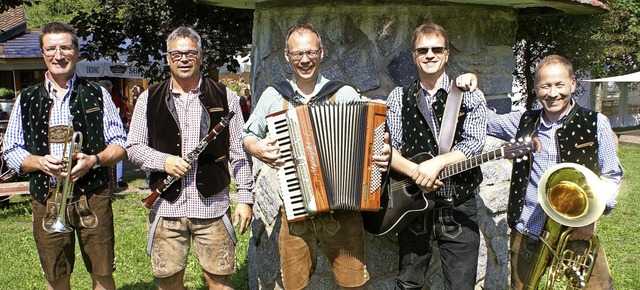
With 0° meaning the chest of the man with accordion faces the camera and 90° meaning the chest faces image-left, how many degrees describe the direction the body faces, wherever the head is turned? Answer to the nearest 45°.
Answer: approximately 0°

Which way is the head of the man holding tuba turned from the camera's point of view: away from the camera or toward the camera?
toward the camera

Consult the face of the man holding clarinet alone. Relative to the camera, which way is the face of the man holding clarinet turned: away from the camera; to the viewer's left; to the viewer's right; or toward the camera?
toward the camera

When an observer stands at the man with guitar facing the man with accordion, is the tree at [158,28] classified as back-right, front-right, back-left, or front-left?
front-right

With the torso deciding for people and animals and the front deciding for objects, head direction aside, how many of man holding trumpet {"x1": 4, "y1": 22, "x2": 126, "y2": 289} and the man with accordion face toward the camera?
2

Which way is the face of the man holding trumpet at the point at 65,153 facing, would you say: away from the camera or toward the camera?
toward the camera

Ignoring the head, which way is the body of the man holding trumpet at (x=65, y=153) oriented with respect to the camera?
toward the camera

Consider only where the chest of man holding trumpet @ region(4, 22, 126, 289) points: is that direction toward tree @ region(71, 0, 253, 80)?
no

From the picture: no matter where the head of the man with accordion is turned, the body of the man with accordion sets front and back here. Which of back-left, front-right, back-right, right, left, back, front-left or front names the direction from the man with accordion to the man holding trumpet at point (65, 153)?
right

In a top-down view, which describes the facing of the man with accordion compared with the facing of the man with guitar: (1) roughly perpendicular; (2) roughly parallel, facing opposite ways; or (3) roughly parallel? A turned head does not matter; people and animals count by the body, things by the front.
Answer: roughly parallel

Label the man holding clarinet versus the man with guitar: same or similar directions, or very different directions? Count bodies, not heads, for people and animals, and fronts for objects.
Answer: same or similar directions

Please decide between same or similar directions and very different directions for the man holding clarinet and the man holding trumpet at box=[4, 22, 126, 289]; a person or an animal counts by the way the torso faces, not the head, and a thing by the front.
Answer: same or similar directions

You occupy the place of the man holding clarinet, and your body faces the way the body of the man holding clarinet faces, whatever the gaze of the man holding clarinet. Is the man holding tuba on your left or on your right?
on your left

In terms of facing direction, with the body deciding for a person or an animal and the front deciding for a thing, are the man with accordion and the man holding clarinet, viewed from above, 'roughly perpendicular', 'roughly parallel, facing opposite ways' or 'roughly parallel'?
roughly parallel

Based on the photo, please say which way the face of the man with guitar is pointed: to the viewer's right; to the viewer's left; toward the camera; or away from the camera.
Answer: toward the camera

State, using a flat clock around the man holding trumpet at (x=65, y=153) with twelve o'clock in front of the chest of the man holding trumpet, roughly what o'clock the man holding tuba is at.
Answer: The man holding tuba is roughly at 10 o'clock from the man holding trumpet.

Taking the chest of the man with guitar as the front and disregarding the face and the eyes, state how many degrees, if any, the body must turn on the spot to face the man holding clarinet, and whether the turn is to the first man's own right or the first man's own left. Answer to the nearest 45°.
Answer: approximately 90° to the first man's own right
